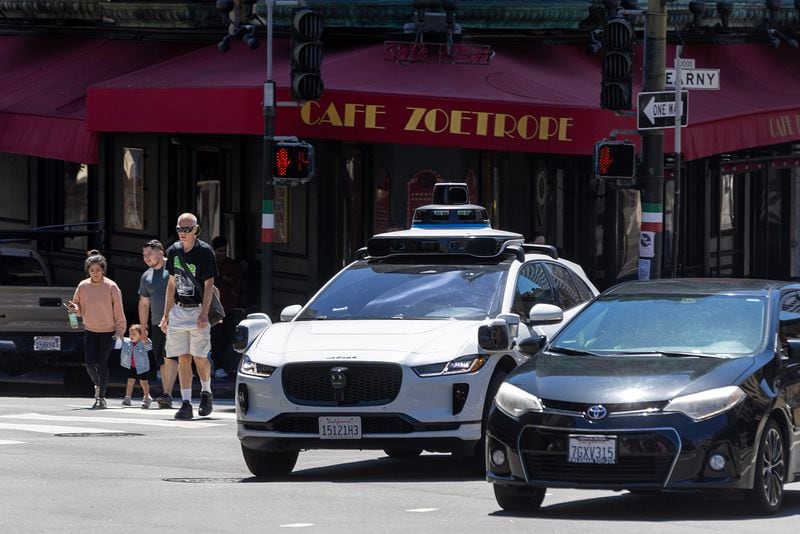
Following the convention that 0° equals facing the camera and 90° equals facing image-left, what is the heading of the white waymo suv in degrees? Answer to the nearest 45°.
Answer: approximately 45°

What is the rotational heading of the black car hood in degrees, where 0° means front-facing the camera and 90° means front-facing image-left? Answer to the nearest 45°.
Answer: approximately 45°

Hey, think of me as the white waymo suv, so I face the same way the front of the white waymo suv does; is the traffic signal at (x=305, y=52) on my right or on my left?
on my right

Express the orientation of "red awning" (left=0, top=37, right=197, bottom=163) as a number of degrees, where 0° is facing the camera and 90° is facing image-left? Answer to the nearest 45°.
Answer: approximately 45°

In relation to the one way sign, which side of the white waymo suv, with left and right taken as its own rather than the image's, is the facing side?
back
